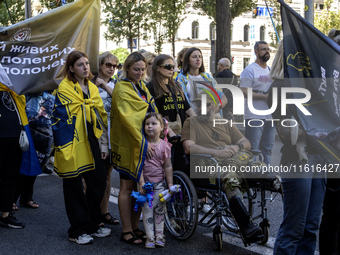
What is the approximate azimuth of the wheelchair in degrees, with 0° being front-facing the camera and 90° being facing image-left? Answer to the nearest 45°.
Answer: approximately 315°

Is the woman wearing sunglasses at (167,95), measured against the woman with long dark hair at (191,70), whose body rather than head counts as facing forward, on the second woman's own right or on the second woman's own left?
on the second woman's own right

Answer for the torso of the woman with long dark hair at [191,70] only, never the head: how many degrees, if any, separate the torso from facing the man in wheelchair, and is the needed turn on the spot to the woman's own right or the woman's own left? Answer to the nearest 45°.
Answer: approximately 45° to the woman's own right

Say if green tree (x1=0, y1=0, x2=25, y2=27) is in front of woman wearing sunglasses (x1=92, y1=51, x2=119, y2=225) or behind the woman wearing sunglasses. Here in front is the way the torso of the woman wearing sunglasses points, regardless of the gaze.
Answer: behind

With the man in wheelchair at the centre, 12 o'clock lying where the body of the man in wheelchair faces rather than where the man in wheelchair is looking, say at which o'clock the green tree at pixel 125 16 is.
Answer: The green tree is roughly at 7 o'clock from the man in wheelchair.

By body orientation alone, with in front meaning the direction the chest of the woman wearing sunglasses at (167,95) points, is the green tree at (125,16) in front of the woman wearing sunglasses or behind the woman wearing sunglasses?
behind

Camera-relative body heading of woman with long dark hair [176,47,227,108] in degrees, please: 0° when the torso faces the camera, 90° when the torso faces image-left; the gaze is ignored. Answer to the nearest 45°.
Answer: approximately 315°

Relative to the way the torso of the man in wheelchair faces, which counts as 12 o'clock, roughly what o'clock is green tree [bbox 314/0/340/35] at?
The green tree is roughly at 8 o'clock from the man in wheelchair.

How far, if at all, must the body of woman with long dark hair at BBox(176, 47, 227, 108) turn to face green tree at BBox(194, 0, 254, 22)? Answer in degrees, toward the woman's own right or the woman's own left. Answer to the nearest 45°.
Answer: approximately 135° to the woman's own left
